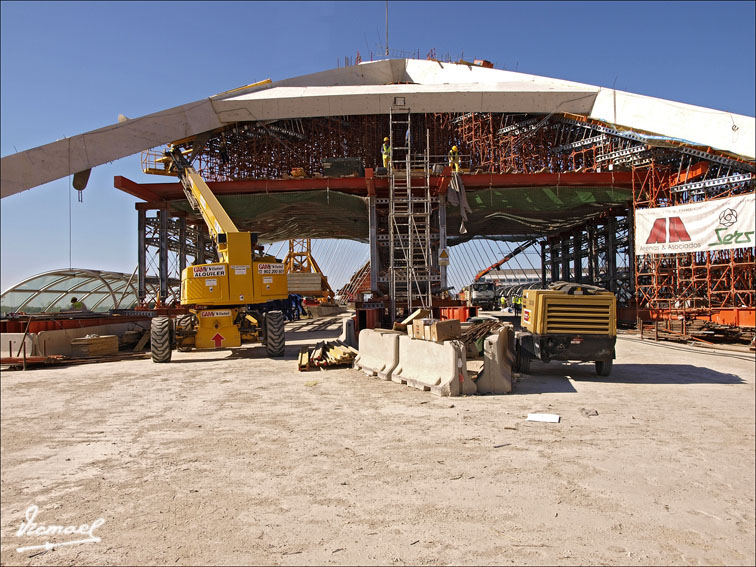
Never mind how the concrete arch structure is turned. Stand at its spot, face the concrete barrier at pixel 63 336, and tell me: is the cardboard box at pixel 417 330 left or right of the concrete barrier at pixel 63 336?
left

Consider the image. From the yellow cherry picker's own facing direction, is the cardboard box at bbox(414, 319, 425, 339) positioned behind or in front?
behind
